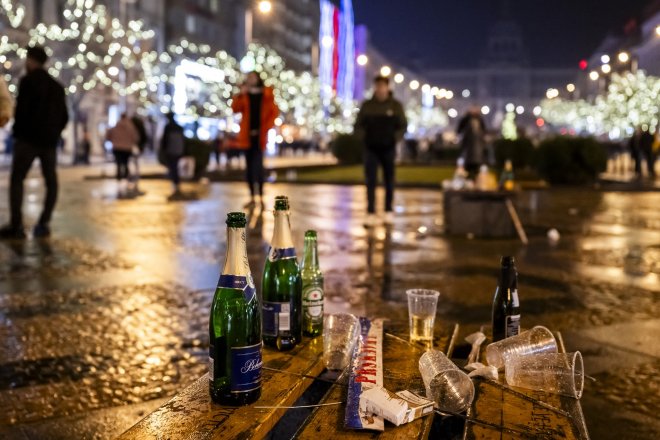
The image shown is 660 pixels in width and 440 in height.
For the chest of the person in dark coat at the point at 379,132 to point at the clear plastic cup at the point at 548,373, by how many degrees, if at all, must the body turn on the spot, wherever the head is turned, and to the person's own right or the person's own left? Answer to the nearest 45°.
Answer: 0° — they already face it

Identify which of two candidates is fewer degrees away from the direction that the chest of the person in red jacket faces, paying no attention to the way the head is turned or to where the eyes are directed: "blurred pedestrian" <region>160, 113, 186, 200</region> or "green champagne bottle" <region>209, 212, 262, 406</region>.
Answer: the green champagne bottle

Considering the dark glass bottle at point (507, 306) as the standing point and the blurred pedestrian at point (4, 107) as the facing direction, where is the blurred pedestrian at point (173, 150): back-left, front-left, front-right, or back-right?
front-right

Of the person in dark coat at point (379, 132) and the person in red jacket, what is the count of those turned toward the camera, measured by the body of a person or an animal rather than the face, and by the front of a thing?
2

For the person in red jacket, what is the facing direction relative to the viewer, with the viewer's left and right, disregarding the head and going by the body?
facing the viewer

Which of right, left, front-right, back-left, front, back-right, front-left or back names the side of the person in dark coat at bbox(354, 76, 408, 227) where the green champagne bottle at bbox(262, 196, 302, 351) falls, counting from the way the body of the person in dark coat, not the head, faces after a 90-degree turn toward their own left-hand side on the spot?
right

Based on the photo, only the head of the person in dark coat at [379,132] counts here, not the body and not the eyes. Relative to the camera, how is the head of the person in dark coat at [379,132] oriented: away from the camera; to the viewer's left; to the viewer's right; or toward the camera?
toward the camera

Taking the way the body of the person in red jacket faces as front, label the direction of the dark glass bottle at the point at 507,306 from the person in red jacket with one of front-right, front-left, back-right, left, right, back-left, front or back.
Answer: front

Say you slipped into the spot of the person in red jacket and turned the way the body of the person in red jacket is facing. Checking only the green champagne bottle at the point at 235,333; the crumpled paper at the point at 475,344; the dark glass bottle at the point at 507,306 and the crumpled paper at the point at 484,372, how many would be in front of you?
4

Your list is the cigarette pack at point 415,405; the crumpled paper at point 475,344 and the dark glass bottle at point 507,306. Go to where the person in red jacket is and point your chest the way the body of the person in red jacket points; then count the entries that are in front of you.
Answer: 3

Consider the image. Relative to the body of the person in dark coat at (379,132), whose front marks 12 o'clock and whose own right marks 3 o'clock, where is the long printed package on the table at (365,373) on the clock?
The long printed package on the table is roughly at 12 o'clock from the person in dark coat.

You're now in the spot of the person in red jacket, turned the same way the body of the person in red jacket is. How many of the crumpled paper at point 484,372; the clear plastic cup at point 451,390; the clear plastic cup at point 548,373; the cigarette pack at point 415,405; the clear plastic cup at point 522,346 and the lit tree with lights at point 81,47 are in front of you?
5

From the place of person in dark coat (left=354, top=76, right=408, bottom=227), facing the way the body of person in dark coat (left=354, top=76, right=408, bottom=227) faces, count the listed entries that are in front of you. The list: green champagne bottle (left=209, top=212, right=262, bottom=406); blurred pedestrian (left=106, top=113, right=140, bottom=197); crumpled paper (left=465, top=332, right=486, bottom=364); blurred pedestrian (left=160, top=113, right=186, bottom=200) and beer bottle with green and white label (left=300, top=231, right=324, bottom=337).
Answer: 3

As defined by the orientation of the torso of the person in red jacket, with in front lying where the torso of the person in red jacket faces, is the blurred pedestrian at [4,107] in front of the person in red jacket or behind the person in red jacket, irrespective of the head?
in front

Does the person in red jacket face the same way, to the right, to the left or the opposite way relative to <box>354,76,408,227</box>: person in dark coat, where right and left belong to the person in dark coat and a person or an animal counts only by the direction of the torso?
the same way

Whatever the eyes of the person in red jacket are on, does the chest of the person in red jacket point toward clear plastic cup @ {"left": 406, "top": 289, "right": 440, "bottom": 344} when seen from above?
yes
